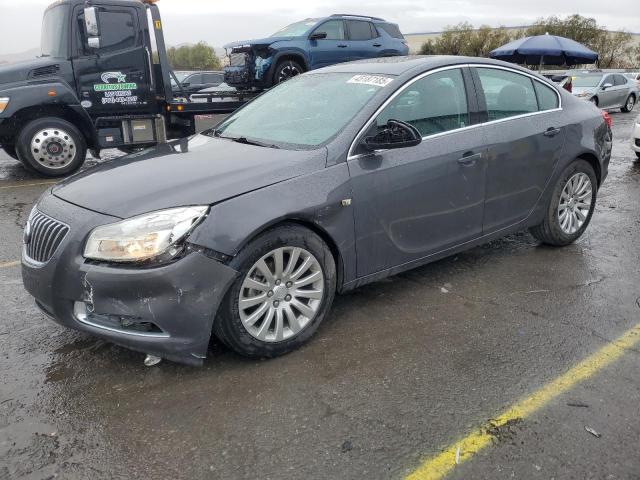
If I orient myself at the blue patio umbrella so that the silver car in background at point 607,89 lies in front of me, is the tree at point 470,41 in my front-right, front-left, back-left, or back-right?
back-left

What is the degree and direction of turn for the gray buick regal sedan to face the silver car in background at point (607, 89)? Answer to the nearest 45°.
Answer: approximately 180°

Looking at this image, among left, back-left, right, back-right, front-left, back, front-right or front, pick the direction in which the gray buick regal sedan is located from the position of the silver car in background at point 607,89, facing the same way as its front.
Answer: front-left

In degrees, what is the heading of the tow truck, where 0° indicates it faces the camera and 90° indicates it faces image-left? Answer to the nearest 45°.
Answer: approximately 90°

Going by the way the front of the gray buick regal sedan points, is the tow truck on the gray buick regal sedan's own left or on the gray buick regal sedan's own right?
on the gray buick regal sedan's own right

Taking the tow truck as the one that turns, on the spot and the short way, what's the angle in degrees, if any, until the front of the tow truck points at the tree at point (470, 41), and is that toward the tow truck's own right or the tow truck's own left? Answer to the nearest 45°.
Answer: approximately 135° to the tow truck's own right

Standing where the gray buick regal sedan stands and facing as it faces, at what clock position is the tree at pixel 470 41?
The tree is roughly at 5 o'clock from the gray buick regal sedan.

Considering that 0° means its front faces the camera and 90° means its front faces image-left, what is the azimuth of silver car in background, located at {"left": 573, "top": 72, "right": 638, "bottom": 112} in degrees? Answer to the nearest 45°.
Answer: approximately 45°

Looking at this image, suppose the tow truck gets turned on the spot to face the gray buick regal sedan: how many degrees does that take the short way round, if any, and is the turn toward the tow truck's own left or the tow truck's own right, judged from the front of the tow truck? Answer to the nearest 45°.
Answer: approximately 90° to the tow truck's own left
